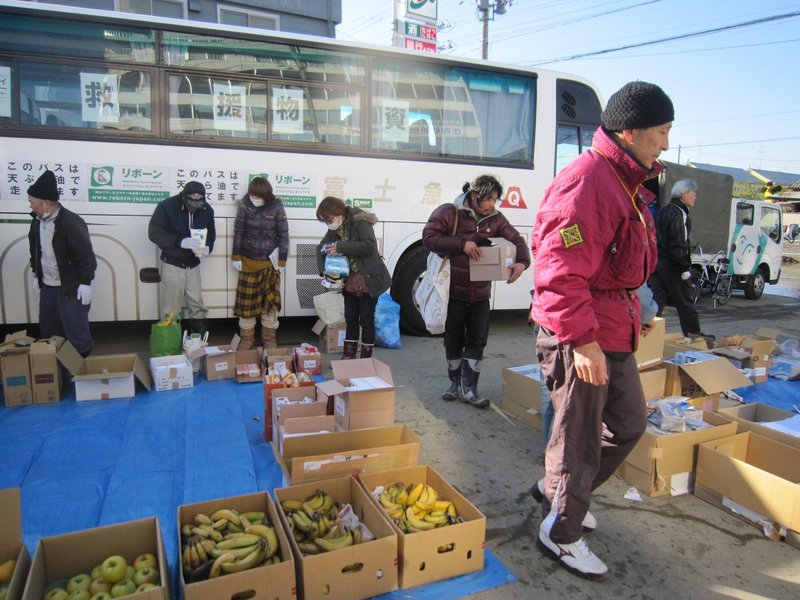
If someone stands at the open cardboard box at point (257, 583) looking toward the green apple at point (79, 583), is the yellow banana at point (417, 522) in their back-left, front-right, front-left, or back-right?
back-right

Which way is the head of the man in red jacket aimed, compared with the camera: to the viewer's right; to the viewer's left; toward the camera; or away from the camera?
to the viewer's right

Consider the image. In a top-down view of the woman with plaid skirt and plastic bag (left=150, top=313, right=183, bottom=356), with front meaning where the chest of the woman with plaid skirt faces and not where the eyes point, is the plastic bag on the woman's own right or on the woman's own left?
on the woman's own right

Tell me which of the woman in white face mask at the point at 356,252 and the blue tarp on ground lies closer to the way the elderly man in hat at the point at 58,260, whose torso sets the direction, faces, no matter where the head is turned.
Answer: the blue tarp on ground

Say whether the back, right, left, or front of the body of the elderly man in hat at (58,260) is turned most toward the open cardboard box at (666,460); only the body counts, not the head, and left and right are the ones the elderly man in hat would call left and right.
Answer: left

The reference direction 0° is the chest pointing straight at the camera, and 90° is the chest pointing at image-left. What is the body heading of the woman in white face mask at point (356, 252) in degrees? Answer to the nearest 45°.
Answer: approximately 45°

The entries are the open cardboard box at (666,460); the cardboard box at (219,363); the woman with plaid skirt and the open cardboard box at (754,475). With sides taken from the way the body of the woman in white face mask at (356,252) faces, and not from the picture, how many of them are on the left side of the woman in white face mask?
2

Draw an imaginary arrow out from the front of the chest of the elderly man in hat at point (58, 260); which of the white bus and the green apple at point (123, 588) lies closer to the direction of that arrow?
the green apple

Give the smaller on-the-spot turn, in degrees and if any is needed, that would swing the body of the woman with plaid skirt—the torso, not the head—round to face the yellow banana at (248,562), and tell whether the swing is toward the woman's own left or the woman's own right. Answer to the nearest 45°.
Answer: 0° — they already face it
